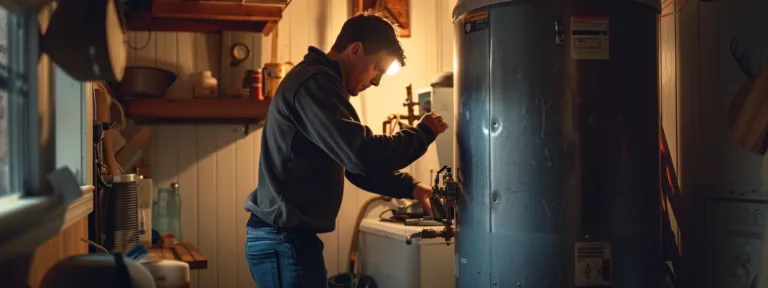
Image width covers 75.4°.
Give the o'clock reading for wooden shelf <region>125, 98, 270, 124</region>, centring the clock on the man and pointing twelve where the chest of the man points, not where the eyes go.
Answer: The wooden shelf is roughly at 8 o'clock from the man.

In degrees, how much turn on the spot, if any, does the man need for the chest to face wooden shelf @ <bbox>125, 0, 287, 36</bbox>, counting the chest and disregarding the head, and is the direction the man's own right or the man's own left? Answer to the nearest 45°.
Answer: approximately 135° to the man's own left

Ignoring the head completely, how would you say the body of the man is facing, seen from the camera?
to the viewer's right

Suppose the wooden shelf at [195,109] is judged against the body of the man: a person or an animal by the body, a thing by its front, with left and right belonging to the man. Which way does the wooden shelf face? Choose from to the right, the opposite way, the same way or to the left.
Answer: to the right

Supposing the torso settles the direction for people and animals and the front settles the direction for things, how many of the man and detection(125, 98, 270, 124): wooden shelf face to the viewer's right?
1

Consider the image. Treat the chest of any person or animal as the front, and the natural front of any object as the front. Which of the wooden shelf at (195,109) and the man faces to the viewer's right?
the man

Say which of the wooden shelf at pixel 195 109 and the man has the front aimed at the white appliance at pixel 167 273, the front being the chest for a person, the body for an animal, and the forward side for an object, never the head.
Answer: the wooden shelf

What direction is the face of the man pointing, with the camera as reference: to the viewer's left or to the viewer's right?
to the viewer's right

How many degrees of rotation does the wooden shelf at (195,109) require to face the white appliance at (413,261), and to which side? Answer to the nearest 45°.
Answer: approximately 45° to its left

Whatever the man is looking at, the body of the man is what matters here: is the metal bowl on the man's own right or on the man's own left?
on the man's own left
